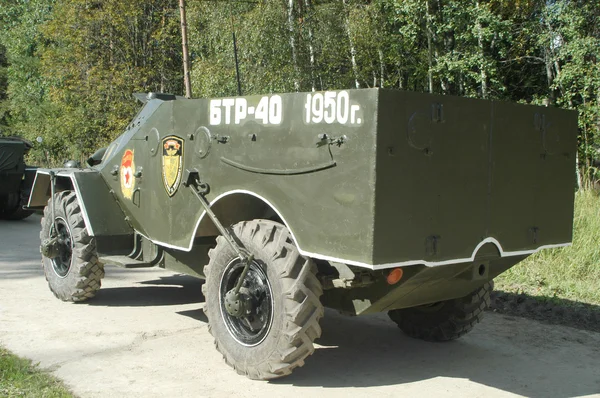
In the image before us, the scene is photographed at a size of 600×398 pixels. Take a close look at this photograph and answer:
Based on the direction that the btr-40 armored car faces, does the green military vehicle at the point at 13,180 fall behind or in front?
in front

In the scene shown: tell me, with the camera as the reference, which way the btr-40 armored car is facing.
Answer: facing away from the viewer and to the left of the viewer
